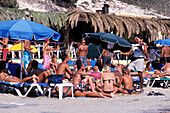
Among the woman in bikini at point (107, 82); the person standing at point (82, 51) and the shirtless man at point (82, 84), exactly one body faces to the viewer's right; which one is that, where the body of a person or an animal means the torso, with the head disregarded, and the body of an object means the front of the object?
the shirtless man

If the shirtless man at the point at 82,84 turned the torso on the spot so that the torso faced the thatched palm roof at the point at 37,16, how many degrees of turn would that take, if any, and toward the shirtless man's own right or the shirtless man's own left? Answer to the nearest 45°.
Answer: approximately 90° to the shirtless man's own left

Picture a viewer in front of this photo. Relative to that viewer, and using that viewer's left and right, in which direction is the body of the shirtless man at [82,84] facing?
facing to the right of the viewer

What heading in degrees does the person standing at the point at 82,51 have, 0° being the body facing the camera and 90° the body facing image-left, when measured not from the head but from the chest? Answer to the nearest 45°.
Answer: approximately 0°
